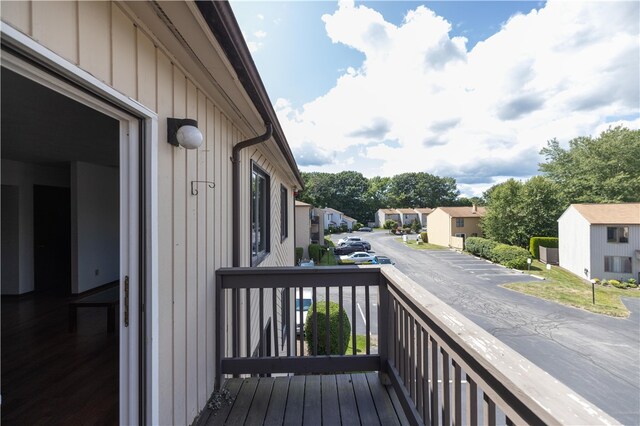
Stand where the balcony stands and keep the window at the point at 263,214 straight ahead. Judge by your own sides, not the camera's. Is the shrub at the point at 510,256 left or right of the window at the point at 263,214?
right

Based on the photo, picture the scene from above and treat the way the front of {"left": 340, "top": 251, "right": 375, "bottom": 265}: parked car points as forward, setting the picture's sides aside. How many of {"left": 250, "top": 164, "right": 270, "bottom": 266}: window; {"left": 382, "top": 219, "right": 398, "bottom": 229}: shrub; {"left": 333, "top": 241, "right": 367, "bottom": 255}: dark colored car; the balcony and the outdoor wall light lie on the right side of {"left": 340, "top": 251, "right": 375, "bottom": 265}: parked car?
2

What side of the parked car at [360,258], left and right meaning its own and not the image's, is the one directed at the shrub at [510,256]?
back

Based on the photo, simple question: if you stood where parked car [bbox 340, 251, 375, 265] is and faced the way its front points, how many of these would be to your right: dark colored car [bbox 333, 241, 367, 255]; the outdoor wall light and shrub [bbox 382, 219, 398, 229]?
2

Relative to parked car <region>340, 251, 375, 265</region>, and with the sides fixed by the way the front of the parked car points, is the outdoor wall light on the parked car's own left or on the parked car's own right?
on the parked car's own left

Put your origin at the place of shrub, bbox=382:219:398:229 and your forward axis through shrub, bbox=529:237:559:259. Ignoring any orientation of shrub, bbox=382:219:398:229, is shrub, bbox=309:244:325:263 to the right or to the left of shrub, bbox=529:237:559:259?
right

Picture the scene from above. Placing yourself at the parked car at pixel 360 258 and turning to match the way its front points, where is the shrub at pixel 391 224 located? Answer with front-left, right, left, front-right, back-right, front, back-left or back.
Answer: right

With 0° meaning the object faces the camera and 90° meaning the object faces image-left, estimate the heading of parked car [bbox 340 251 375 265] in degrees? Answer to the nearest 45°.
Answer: approximately 90°

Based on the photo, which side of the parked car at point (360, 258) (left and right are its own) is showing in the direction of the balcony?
left

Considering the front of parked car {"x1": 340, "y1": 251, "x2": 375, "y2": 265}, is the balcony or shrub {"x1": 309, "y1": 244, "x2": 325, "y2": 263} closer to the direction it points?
the shrub

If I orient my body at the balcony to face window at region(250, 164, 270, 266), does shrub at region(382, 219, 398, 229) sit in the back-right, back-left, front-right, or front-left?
front-right

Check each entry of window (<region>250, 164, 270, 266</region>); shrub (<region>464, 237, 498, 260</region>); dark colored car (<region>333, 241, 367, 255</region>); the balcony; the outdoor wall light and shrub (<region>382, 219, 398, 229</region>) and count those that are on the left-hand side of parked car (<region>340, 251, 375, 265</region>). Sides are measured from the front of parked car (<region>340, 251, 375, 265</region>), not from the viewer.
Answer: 3

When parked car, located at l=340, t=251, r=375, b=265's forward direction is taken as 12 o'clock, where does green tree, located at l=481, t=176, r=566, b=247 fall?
The green tree is roughly at 5 o'clock from the parked car.

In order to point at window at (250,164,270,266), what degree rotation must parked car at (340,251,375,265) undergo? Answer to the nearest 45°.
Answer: approximately 90° to its left

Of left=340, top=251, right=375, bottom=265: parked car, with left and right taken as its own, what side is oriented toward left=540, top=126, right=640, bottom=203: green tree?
back
